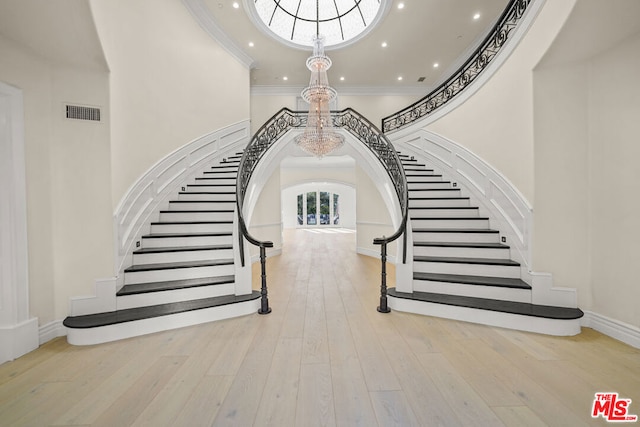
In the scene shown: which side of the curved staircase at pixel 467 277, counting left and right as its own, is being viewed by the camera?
front

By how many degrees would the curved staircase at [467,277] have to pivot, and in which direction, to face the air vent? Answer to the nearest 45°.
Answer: approximately 45° to its right

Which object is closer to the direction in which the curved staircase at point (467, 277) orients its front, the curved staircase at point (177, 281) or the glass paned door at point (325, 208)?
the curved staircase

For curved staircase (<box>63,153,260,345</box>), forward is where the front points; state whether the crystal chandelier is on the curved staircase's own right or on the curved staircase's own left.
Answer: on the curved staircase's own left

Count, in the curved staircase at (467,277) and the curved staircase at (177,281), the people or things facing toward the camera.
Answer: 2

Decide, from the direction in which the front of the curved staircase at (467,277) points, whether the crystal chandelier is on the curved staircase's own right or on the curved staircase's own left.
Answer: on the curved staircase's own right

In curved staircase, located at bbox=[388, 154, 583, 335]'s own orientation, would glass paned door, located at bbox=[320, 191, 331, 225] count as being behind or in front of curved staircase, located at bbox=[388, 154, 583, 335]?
behind

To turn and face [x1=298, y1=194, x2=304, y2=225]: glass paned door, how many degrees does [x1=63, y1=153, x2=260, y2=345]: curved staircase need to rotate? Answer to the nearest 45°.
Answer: approximately 135° to its left

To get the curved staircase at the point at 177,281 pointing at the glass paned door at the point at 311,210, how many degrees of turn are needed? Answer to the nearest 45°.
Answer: approximately 135° to its left

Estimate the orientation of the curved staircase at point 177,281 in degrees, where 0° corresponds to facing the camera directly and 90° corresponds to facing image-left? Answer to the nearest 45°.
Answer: approximately 0°
